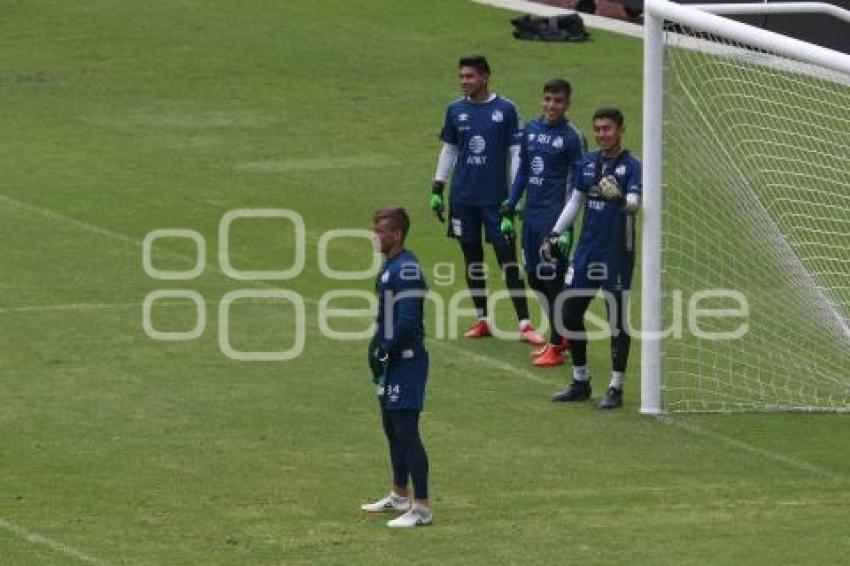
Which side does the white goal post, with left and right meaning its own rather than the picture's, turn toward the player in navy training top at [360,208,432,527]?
front

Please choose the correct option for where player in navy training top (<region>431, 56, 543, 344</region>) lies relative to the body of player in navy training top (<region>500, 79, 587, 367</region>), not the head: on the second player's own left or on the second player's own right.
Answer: on the second player's own right

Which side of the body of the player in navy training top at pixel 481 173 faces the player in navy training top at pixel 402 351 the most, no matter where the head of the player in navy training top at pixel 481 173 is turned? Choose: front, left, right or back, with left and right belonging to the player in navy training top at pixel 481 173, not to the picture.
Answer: front

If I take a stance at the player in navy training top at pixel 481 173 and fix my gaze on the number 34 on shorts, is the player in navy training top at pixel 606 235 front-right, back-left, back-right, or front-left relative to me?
front-left

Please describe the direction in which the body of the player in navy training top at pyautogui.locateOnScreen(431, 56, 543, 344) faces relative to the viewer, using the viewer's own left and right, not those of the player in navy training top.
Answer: facing the viewer

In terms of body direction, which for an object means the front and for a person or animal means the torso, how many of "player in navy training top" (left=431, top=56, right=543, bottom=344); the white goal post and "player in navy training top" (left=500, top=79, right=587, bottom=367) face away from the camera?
0

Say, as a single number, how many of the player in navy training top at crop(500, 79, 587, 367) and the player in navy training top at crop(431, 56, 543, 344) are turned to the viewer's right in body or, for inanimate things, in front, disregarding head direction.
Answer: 0

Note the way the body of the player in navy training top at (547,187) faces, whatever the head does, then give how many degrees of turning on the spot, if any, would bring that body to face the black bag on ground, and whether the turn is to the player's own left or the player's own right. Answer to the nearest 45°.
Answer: approximately 135° to the player's own right

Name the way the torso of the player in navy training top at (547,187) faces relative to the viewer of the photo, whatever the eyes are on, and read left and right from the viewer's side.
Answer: facing the viewer and to the left of the viewer

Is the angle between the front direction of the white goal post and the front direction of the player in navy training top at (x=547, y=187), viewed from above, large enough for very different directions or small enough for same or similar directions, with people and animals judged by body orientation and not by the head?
same or similar directions
